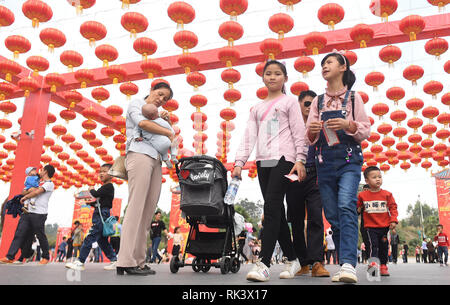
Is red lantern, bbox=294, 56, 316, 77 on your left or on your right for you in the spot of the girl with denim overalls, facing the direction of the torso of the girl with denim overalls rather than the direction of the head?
on your right

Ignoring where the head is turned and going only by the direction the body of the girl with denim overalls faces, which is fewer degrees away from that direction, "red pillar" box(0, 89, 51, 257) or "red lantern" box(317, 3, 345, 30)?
the red pillar

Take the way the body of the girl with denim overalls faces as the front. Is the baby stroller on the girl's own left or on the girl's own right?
on the girl's own right

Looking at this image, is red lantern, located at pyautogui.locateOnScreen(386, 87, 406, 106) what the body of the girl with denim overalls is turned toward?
no

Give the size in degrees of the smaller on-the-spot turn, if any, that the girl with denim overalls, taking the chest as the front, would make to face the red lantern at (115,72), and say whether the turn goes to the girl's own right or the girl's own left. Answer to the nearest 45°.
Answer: approximately 90° to the girl's own right

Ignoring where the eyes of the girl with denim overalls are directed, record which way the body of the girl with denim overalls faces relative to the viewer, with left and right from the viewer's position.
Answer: facing the viewer and to the left of the viewer

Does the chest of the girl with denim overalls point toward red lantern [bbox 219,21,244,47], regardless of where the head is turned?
no

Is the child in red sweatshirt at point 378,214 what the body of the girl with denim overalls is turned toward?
no

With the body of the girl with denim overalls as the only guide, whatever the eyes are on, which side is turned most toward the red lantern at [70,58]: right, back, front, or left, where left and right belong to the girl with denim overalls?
right

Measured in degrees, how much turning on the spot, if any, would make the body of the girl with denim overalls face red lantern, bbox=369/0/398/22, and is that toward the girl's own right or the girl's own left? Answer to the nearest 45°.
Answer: approximately 135° to the girl's own right

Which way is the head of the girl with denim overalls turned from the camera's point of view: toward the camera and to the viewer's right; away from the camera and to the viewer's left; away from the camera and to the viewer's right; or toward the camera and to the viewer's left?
toward the camera and to the viewer's left

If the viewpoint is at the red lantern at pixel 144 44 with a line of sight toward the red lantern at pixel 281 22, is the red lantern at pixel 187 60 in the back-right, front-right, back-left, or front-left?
front-left
